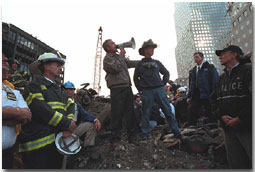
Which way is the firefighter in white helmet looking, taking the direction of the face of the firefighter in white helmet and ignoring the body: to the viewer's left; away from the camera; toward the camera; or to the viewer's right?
to the viewer's right

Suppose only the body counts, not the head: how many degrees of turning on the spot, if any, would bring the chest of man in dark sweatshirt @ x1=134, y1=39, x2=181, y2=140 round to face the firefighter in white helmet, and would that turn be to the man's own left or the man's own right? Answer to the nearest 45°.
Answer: approximately 45° to the man's own right

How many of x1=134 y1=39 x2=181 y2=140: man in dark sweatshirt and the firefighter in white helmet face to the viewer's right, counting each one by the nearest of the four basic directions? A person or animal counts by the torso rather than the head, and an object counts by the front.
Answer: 1

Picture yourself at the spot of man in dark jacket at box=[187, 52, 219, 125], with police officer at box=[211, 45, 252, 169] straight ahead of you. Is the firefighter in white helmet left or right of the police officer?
right

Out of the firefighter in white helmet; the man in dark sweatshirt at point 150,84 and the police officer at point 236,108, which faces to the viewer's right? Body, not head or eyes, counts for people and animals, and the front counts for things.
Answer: the firefighter in white helmet

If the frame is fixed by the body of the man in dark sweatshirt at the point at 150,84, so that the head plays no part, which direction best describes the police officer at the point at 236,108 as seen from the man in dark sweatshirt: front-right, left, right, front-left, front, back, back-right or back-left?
front-left

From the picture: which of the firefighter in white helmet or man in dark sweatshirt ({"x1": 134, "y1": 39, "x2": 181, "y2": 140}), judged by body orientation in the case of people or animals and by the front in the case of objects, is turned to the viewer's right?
the firefighter in white helmet

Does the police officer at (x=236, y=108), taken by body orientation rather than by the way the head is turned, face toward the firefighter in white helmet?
yes

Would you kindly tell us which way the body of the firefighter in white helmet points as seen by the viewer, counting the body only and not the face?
to the viewer's right

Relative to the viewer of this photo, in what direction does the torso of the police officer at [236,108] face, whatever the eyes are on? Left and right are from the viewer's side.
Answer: facing the viewer and to the left of the viewer

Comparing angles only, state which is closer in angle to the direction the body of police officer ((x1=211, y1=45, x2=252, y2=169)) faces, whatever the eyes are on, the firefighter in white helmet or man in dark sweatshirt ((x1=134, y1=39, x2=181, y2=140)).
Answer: the firefighter in white helmet

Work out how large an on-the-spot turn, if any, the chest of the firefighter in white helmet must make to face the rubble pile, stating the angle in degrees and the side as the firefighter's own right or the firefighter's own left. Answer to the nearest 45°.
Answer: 0° — they already face it

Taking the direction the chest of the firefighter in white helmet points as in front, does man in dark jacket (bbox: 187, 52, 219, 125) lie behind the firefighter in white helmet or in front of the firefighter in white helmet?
in front

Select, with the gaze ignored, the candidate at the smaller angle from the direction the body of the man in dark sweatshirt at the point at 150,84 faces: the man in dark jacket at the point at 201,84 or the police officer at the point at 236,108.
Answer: the police officer

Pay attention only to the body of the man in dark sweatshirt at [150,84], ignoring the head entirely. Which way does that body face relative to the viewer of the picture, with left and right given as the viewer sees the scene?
facing the viewer
